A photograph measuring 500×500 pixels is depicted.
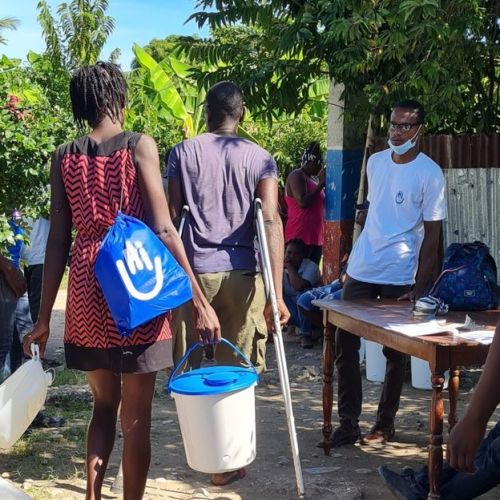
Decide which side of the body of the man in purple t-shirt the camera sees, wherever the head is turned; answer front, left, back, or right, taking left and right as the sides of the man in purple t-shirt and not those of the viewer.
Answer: back

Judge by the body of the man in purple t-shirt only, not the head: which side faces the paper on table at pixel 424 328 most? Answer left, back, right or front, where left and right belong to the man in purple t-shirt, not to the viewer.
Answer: right

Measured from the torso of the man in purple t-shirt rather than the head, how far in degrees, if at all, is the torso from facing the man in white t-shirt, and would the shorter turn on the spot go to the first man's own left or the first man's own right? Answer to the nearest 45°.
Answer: approximately 45° to the first man's own right

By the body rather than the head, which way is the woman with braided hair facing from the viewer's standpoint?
away from the camera

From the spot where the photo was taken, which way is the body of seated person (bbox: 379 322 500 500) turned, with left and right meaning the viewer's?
facing to the left of the viewer

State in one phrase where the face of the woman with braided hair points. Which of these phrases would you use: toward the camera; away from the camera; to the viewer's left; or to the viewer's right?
away from the camera

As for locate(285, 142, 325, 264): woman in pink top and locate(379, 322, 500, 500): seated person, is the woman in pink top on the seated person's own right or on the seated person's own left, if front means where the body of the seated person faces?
on the seated person's own right
